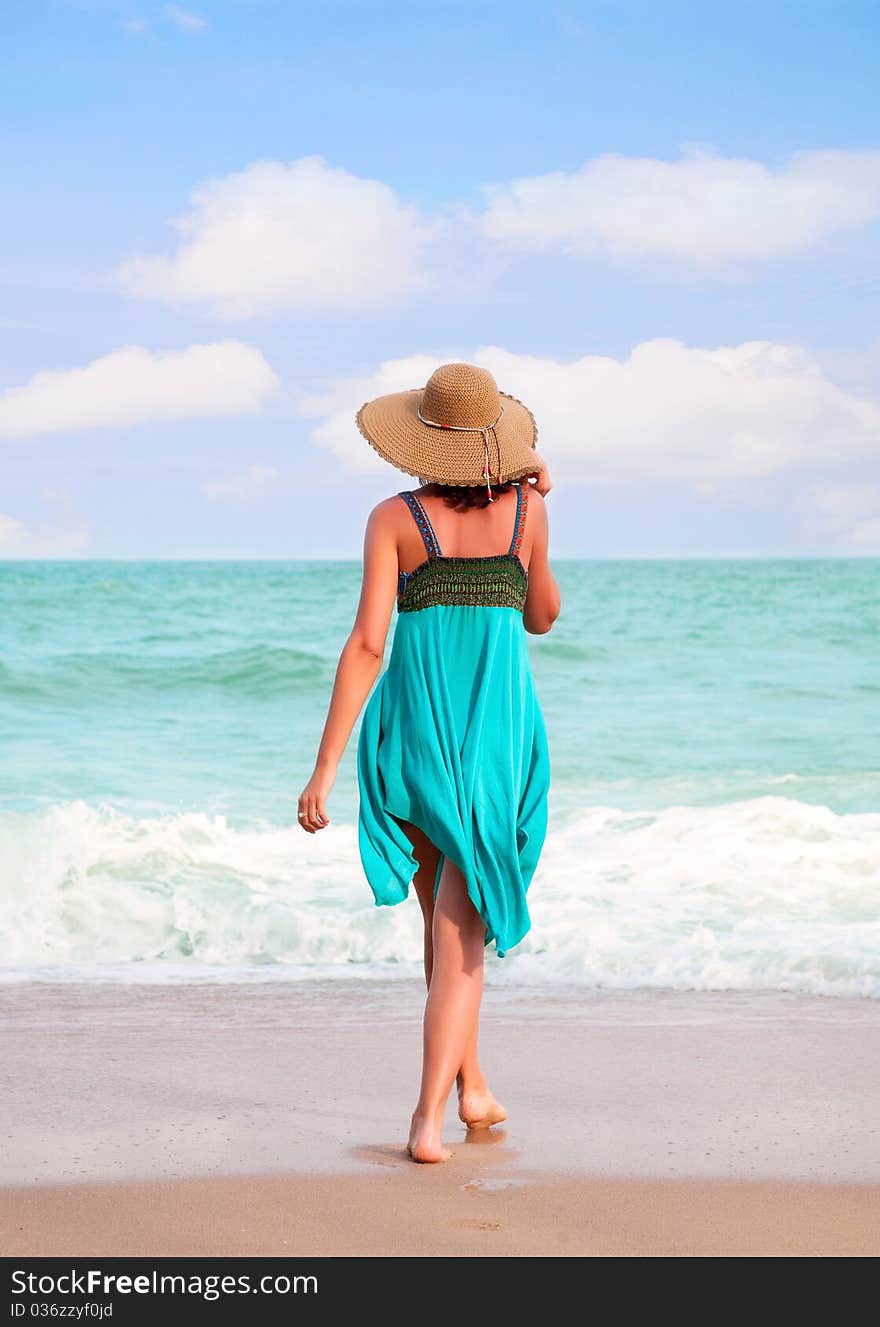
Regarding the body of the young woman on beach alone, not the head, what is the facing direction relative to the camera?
away from the camera

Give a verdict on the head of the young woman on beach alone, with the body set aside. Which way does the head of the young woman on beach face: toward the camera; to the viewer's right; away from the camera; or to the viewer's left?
away from the camera
